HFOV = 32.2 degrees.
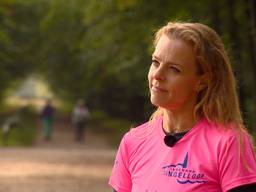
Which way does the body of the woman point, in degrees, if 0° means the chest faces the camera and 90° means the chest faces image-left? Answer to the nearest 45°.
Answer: approximately 45°
